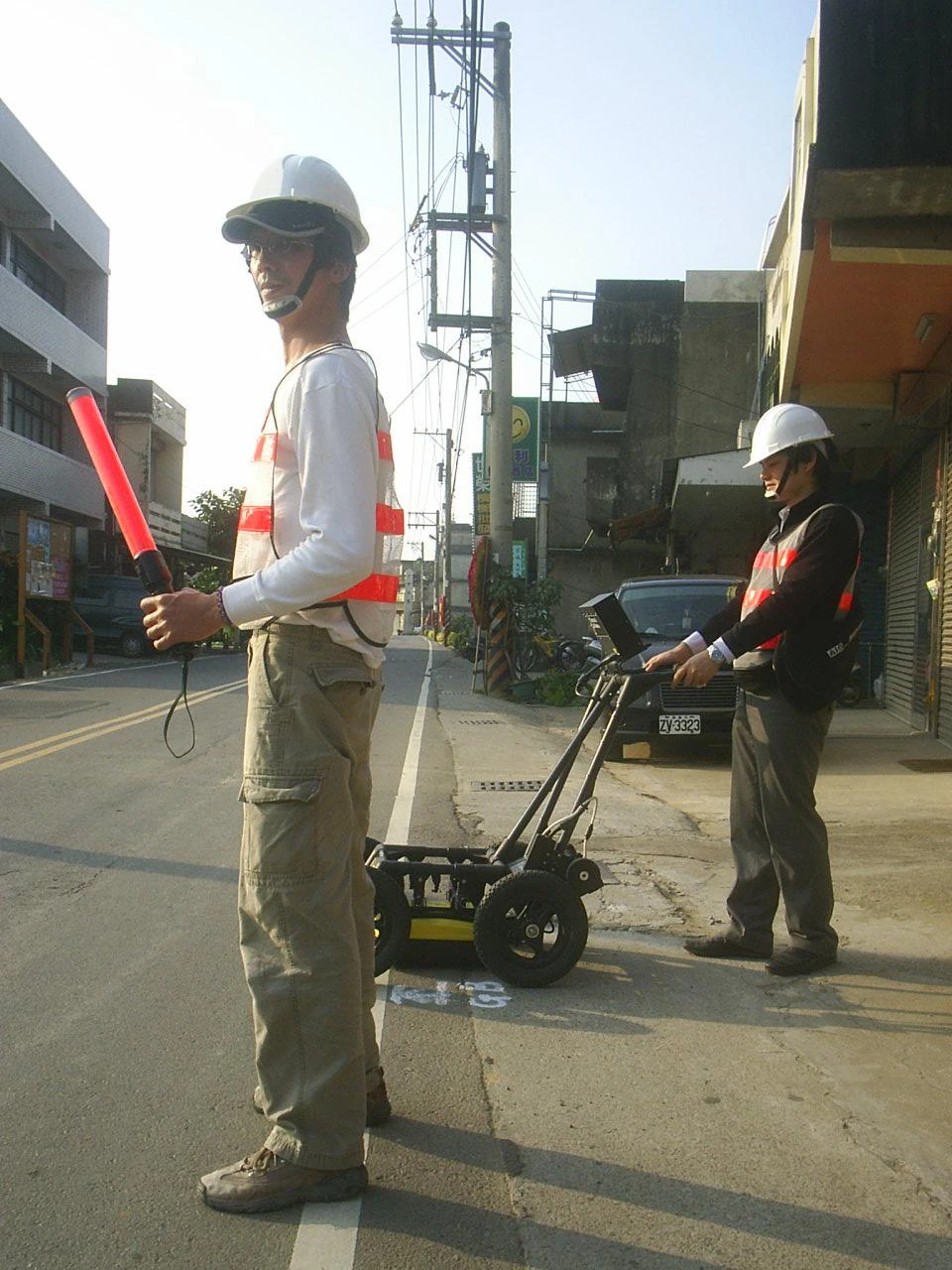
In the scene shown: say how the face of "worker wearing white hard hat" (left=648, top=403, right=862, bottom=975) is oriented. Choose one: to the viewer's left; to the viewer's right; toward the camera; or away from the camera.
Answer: to the viewer's left

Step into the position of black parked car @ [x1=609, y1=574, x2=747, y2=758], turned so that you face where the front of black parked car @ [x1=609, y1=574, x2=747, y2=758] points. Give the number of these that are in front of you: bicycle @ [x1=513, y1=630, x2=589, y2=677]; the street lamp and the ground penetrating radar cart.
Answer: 1

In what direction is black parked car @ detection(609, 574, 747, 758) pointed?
toward the camera

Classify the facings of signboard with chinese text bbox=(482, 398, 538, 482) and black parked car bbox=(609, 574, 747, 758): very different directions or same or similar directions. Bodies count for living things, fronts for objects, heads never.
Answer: same or similar directions

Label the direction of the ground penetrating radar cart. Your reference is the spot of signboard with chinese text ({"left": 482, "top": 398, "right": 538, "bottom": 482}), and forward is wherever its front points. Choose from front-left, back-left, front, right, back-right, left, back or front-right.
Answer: front

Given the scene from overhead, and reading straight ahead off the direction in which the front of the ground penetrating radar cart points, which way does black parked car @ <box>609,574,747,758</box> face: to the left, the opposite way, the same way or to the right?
to the left

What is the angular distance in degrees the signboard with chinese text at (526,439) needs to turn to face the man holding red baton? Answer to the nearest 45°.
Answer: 0° — it already faces them

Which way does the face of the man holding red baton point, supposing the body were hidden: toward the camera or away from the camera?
toward the camera

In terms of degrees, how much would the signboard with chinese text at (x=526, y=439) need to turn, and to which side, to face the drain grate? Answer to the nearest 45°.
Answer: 0° — it already faces it

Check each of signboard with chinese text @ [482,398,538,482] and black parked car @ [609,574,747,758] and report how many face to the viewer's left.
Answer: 0

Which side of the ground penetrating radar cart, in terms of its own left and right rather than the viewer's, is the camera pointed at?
left

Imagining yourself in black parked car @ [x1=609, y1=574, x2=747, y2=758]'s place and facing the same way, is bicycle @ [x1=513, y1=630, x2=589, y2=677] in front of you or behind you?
behind

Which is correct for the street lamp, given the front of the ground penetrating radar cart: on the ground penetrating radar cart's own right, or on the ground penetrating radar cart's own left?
on the ground penetrating radar cart's own right

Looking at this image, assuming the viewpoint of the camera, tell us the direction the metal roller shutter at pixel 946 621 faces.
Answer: facing to the left of the viewer
